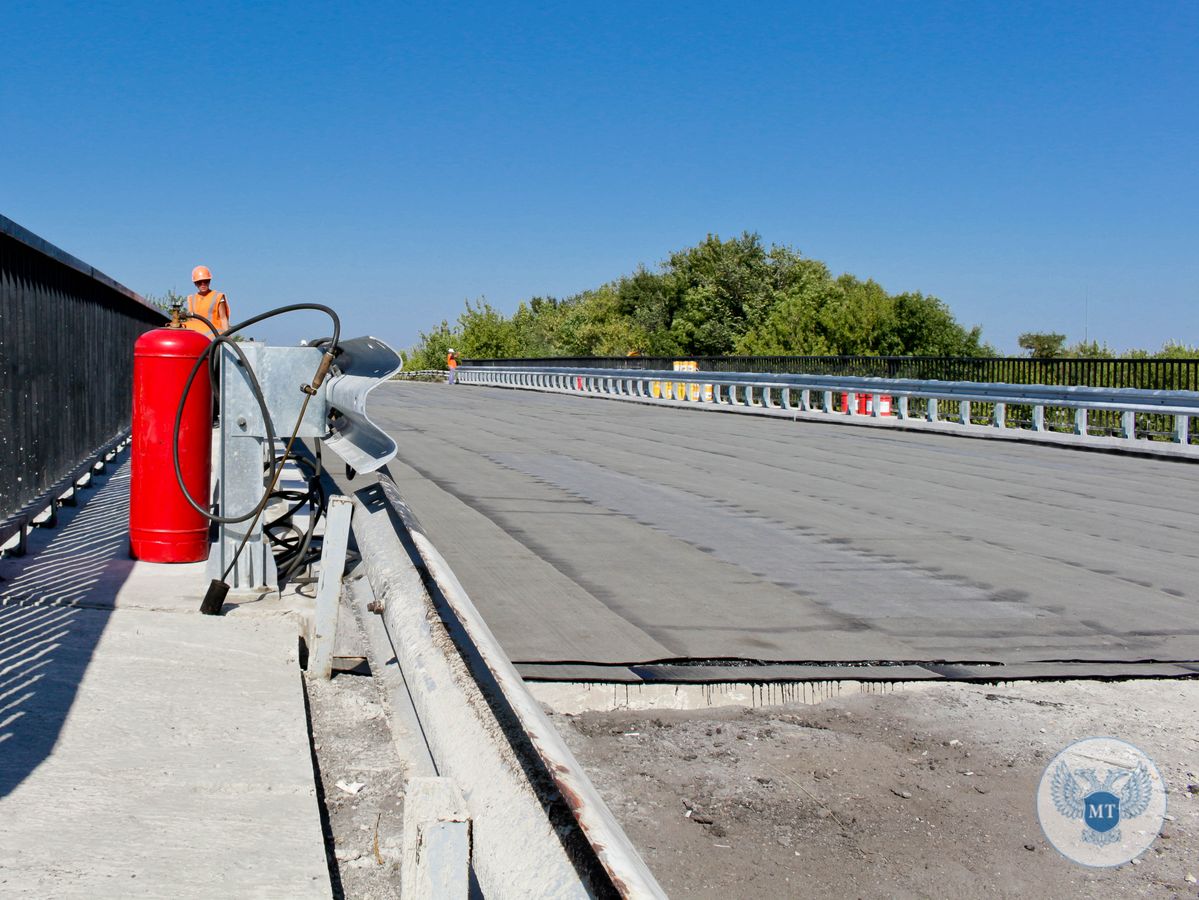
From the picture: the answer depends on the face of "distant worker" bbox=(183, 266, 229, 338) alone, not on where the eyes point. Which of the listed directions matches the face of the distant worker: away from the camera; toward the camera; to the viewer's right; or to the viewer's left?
toward the camera

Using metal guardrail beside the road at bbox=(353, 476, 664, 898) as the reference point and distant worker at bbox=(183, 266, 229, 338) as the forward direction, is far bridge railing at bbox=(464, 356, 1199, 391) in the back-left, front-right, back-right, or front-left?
front-right

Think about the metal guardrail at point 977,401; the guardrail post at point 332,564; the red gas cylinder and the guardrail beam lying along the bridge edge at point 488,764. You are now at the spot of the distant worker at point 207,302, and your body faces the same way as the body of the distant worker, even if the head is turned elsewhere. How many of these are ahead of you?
3

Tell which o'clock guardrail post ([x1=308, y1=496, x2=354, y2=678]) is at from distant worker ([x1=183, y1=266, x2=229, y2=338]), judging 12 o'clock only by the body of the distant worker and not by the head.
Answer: The guardrail post is roughly at 12 o'clock from the distant worker.

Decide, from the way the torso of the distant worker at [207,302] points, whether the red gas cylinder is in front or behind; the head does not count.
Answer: in front

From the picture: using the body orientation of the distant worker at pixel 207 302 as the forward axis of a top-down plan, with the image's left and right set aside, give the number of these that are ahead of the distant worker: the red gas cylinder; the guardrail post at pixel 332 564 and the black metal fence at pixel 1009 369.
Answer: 2

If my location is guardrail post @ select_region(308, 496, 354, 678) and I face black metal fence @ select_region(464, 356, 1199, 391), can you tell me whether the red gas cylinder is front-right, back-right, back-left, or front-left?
front-left

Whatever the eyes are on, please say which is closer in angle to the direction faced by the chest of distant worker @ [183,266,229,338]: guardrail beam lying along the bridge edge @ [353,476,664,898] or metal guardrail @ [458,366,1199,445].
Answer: the guardrail beam lying along the bridge edge

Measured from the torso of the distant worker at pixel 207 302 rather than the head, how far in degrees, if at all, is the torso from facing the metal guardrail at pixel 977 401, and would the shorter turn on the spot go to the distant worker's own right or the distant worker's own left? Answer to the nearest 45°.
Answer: approximately 135° to the distant worker's own left

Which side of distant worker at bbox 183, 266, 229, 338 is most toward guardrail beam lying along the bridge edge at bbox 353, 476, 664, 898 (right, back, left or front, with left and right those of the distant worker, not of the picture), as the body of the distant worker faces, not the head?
front

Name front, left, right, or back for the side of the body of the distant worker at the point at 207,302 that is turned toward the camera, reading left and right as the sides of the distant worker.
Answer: front

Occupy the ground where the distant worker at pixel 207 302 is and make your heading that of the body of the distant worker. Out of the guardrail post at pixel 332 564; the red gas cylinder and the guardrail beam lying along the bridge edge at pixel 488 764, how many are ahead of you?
3

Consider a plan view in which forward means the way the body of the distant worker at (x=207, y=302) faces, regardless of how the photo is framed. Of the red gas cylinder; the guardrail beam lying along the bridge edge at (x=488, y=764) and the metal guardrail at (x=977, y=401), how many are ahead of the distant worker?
2
